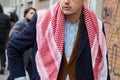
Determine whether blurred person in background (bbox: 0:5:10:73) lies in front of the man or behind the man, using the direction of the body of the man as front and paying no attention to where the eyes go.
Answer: behind

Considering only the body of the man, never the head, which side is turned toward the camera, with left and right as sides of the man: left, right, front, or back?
front
